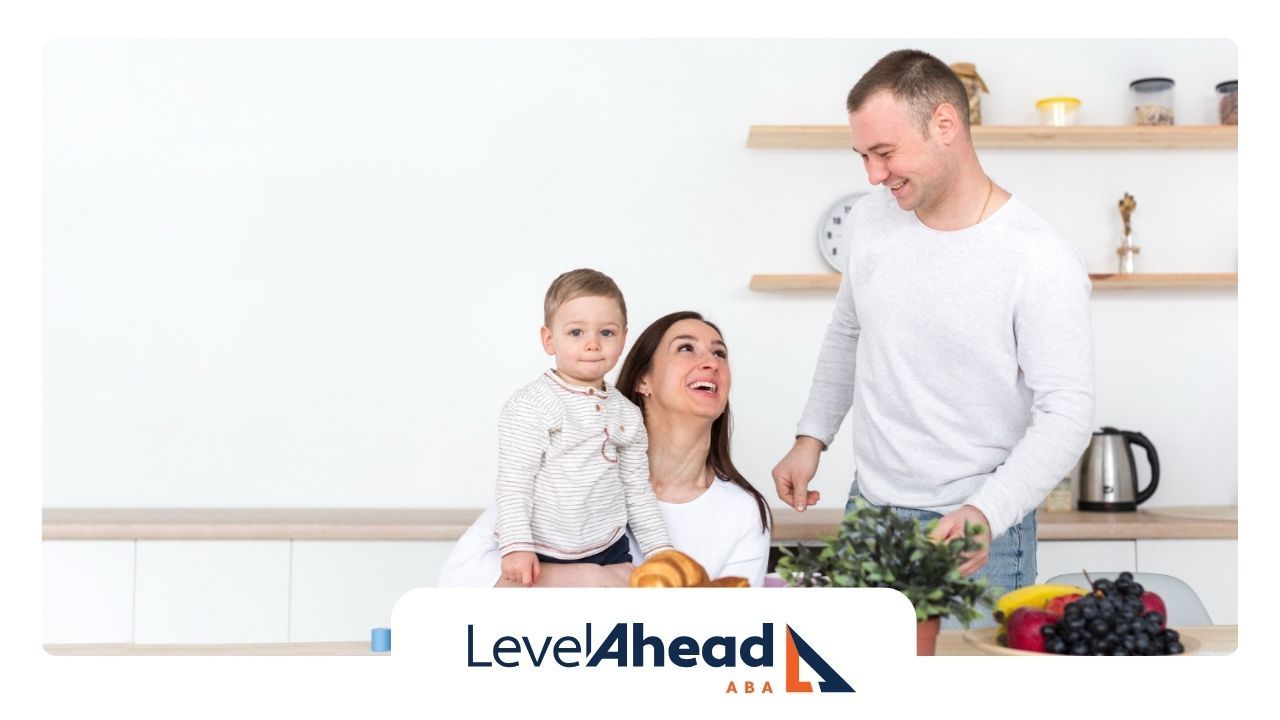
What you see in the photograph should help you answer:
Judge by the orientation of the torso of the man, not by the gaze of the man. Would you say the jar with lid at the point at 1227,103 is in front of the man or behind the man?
behind

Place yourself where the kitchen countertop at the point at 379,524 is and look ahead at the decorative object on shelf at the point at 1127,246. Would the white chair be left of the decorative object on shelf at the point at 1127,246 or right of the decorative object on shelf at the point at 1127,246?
right

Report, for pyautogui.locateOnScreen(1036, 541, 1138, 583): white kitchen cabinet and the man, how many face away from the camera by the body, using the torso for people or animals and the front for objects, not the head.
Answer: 0

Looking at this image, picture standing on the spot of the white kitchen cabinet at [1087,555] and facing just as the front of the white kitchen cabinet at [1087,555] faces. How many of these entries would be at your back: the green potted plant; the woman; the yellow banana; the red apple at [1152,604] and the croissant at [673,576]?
0

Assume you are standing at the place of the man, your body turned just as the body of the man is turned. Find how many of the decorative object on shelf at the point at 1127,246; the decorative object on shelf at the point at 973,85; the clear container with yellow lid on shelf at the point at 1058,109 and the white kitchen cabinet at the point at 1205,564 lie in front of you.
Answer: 0

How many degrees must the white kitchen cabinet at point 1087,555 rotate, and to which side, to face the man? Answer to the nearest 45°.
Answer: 0° — it already faces them

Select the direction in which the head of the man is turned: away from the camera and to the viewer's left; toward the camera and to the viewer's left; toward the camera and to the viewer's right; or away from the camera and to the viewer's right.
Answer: toward the camera and to the viewer's left

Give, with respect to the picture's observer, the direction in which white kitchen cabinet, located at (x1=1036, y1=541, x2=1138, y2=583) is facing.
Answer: facing the viewer

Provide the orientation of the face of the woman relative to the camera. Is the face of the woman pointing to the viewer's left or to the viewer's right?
to the viewer's right

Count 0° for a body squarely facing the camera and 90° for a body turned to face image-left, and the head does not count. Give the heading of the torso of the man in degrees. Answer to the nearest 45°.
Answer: approximately 45°
